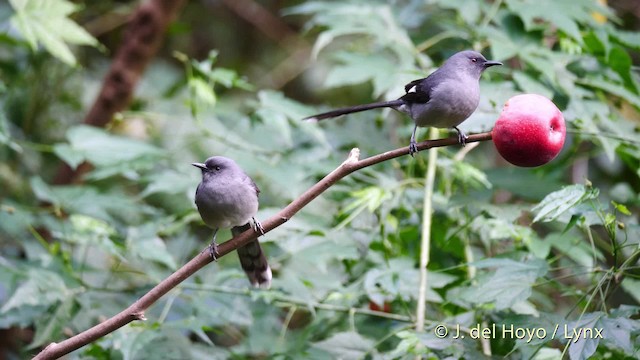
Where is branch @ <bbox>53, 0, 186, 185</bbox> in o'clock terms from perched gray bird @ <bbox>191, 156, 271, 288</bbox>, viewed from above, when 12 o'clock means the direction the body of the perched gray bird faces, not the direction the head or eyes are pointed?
The branch is roughly at 4 o'clock from the perched gray bird.

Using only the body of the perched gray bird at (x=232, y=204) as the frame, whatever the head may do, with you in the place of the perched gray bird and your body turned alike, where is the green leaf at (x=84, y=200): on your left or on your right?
on your right

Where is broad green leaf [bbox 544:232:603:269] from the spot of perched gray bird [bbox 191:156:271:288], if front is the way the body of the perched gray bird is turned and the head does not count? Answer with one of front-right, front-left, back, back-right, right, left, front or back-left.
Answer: back-left

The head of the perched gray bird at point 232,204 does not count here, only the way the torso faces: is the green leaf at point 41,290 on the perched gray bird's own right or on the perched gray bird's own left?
on the perched gray bird's own right

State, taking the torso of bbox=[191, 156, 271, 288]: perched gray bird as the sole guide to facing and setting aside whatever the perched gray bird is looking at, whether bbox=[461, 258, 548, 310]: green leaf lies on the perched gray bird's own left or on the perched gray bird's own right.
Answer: on the perched gray bird's own left

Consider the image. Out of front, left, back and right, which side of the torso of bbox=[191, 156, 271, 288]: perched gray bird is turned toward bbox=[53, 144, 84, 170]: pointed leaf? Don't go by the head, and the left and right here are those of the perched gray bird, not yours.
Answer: right

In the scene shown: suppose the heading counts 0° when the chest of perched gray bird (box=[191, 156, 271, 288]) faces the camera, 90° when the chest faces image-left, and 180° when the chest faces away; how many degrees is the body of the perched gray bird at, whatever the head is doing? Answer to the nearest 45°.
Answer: approximately 45°

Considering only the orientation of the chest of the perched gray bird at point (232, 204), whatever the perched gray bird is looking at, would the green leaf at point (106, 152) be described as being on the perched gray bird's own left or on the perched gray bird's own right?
on the perched gray bird's own right

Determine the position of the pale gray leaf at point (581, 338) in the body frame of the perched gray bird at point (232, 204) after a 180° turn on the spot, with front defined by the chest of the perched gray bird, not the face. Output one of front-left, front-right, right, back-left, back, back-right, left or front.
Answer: right

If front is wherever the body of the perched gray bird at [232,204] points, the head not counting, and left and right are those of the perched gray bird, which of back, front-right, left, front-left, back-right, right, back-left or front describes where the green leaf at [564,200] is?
left

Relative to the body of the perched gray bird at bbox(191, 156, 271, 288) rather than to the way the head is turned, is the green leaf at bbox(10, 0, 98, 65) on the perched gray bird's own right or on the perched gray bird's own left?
on the perched gray bird's own right

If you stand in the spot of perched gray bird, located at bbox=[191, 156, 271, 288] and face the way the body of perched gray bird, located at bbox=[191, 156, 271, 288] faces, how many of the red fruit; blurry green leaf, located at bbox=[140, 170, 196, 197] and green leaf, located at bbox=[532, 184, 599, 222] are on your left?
2

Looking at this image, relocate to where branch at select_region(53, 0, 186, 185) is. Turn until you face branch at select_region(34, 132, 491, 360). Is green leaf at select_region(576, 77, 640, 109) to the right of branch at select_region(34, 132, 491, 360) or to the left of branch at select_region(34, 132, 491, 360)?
left
